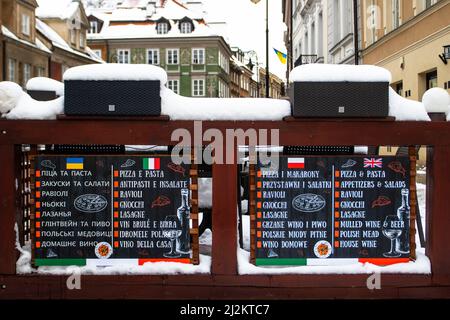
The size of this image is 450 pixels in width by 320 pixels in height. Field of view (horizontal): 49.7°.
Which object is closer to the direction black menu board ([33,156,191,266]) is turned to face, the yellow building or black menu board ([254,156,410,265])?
the black menu board

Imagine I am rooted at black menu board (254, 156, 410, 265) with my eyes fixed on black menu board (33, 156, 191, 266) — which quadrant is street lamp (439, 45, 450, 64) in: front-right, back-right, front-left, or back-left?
back-right

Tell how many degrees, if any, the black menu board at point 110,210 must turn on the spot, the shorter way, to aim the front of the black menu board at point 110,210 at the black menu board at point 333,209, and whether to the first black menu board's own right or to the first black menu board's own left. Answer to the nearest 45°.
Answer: approximately 90° to the first black menu board's own left

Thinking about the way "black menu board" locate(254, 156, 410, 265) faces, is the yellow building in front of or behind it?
behind

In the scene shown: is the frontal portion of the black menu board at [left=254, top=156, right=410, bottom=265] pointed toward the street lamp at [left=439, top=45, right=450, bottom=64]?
no

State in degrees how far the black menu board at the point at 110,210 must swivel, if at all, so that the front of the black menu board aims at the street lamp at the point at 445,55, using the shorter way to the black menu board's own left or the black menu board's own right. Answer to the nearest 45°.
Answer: approximately 135° to the black menu board's own left

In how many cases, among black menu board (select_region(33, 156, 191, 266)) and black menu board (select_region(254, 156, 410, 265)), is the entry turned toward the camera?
2

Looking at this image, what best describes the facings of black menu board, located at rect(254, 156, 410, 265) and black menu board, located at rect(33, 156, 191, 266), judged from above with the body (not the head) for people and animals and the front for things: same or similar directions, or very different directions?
same or similar directions

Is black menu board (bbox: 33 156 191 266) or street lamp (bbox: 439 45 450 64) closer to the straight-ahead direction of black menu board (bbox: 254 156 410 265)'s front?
the black menu board

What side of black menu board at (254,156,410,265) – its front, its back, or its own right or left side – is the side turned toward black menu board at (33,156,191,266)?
right

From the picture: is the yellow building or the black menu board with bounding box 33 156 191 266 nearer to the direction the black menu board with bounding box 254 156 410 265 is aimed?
the black menu board

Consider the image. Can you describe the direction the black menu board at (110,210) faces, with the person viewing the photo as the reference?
facing the viewer

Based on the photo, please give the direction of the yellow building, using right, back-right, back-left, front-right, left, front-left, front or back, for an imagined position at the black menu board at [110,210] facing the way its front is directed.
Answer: back-left
